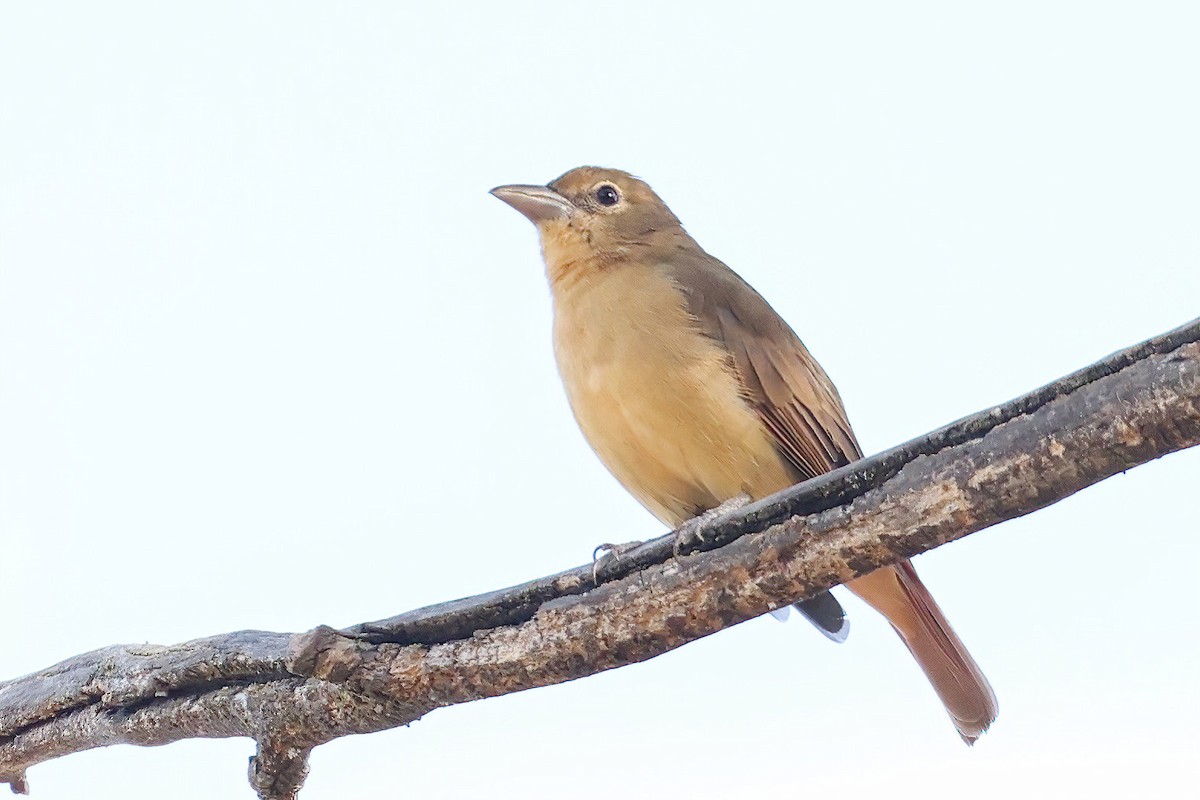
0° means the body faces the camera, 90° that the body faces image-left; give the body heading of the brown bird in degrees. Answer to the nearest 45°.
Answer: approximately 45°
